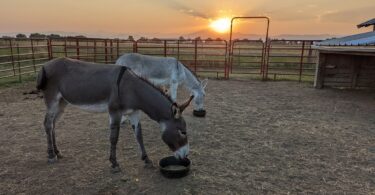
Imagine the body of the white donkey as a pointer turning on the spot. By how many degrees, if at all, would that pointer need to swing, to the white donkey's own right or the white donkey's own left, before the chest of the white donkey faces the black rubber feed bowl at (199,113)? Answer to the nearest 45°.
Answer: approximately 45° to the white donkey's own right

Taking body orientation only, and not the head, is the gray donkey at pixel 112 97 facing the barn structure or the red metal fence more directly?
the barn structure

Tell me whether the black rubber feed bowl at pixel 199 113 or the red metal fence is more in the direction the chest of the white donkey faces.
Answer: the black rubber feed bowl

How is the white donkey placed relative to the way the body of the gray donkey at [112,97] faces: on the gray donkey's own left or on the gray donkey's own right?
on the gray donkey's own left

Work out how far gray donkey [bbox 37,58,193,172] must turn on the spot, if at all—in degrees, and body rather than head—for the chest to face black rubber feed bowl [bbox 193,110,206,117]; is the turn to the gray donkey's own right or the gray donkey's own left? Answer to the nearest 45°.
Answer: approximately 45° to the gray donkey's own left

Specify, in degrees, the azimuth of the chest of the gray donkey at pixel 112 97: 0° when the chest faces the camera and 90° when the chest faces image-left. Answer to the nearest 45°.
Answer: approximately 270°

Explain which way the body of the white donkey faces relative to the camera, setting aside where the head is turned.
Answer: to the viewer's right

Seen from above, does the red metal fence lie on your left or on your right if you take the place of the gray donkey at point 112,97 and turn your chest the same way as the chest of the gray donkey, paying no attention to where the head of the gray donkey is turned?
on your left

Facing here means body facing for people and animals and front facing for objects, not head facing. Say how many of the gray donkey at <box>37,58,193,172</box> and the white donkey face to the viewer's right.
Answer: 2
